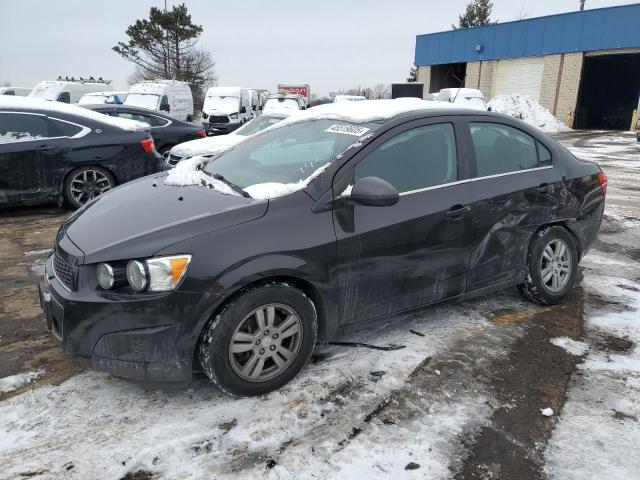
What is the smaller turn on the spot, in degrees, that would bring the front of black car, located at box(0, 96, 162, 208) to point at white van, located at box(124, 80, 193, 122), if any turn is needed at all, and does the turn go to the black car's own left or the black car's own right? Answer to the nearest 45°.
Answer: approximately 90° to the black car's own right

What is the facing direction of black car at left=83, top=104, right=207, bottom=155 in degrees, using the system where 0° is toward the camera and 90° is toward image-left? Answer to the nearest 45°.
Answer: approximately 90°

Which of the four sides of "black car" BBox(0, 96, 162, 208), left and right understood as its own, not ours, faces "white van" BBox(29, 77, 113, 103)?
right

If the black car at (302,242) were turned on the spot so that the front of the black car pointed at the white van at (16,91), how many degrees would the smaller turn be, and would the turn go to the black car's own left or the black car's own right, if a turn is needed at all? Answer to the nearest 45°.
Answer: approximately 90° to the black car's own right

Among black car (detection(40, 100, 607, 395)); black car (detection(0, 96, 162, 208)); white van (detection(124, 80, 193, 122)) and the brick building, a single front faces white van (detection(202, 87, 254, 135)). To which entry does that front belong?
the brick building

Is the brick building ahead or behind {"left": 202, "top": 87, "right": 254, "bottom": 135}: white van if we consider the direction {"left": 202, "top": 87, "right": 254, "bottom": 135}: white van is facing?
behind

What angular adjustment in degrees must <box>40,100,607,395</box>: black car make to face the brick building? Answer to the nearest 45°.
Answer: approximately 180°

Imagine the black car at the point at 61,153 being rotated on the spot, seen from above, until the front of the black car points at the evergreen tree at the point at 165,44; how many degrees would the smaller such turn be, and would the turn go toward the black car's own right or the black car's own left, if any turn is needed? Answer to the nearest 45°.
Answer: approximately 90° to the black car's own right

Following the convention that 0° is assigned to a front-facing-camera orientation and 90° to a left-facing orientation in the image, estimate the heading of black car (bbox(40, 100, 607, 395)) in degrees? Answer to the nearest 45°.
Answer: approximately 45°

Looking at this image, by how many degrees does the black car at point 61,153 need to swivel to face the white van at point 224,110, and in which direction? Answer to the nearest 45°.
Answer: approximately 90° to its right

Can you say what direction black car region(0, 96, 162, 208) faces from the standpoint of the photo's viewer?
facing to the left of the viewer

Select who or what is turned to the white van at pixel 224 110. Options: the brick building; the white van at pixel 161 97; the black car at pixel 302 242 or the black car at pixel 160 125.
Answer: the brick building

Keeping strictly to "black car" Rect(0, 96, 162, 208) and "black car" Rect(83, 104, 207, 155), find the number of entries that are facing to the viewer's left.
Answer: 2
